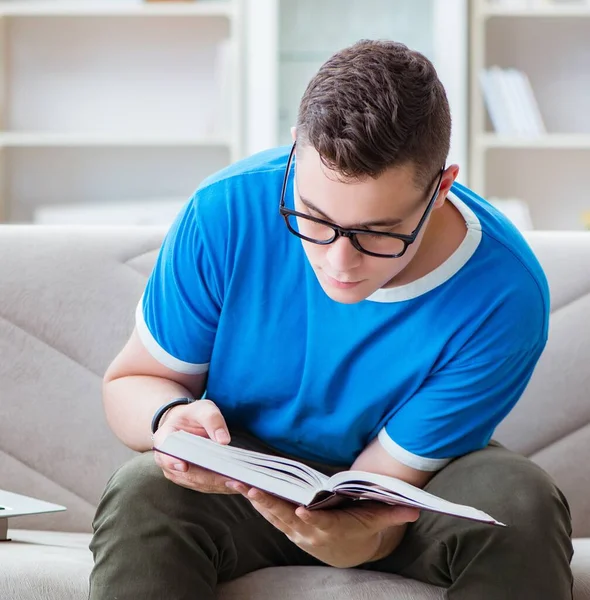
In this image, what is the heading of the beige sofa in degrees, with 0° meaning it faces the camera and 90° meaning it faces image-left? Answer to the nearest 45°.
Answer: approximately 0°

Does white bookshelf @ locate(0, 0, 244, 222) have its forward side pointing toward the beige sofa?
yes

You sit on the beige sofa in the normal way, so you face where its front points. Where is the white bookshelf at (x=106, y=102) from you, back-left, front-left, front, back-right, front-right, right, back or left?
back

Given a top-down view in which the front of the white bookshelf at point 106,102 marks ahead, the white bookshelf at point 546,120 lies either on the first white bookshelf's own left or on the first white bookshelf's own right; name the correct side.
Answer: on the first white bookshelf's own left

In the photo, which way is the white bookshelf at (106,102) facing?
toward the camera

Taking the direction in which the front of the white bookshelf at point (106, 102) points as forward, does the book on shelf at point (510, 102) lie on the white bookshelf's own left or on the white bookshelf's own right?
on the white bookshelf's own left

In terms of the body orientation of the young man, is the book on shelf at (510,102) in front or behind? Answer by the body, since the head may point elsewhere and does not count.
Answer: behind

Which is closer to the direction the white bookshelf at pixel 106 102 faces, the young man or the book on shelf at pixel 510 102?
the young man

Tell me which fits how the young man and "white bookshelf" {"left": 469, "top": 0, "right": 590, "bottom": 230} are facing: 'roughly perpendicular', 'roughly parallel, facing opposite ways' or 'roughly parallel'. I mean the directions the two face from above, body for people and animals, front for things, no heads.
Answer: roughly parallel

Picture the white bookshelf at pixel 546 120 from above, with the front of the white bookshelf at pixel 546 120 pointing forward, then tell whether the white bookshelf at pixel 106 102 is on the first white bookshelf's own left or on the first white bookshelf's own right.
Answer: on the first white bookshelf's own right

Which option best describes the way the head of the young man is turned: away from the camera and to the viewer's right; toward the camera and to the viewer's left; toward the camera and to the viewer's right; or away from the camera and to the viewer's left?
toward the camera and to the viewer's left

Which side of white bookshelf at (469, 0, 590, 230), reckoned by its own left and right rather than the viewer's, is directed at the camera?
front
